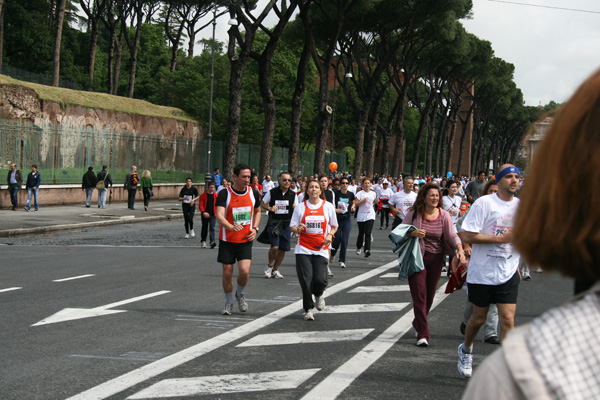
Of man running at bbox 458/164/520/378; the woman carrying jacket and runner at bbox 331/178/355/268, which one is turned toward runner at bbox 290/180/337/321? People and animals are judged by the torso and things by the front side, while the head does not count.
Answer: runner at bbox 331/178/355/268

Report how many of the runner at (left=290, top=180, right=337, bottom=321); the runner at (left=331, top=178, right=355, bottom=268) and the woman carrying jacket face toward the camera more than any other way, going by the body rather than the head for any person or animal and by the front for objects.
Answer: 3

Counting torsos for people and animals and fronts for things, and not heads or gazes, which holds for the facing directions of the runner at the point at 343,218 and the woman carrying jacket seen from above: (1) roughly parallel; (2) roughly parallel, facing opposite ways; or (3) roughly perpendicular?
roughly parallel

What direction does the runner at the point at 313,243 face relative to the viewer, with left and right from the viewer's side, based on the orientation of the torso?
facing the viewer

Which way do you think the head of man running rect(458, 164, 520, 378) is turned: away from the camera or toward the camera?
toward the camera

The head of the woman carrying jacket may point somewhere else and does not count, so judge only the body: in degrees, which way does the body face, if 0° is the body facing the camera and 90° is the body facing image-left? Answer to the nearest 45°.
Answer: approximately 0°

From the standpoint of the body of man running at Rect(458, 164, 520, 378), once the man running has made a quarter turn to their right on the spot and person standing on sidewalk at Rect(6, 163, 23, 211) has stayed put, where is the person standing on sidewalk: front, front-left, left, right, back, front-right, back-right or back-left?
right

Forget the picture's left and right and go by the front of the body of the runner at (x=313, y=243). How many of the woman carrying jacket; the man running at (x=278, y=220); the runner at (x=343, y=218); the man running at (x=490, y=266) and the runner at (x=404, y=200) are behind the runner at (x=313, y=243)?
3

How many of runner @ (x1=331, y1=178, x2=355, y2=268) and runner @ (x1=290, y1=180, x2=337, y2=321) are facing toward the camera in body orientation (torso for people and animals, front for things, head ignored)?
2

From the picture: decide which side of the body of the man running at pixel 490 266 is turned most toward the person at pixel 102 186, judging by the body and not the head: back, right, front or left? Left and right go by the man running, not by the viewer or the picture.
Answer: back

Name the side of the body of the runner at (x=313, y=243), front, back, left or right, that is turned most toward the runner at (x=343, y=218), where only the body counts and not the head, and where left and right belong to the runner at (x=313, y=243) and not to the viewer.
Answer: back

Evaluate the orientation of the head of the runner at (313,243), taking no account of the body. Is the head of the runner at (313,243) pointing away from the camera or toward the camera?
toward the camera

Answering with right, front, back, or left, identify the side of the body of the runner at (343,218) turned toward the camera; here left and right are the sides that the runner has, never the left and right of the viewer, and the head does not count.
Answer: front

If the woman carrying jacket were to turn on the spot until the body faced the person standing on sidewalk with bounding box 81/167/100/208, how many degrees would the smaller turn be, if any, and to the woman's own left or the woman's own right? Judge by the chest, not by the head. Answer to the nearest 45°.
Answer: approximately 135° to the woman's own right

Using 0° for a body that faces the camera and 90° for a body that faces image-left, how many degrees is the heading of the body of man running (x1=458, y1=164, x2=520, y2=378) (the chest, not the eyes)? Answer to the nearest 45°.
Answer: approximately 315°
